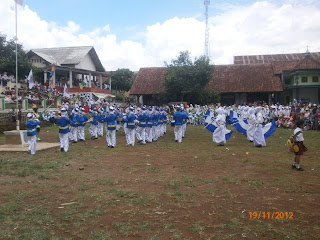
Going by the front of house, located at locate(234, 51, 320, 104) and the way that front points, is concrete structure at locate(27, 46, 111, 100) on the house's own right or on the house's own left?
on the house's own right

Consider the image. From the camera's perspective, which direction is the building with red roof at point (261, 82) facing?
toward the camera

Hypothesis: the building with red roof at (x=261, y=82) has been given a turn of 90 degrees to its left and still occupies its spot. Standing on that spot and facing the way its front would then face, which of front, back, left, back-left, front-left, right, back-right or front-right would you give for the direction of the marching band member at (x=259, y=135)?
right

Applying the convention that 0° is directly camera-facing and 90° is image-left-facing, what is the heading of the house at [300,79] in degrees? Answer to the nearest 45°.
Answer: approximately 0°

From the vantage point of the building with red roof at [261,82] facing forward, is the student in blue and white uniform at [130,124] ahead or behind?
ahead

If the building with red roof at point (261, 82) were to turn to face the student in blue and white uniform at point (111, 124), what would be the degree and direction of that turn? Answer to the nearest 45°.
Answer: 0° — it already faces them

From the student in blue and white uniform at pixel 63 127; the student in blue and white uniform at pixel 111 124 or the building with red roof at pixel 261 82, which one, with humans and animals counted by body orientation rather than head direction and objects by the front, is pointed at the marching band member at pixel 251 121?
the building with red roof

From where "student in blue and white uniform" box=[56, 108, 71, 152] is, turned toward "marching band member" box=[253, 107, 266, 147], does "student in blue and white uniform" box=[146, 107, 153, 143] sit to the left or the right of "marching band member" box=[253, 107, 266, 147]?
left
